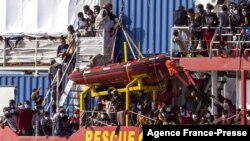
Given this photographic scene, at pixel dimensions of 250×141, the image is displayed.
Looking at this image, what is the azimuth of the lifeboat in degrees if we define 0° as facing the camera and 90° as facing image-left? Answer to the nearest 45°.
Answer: approximately 270°
